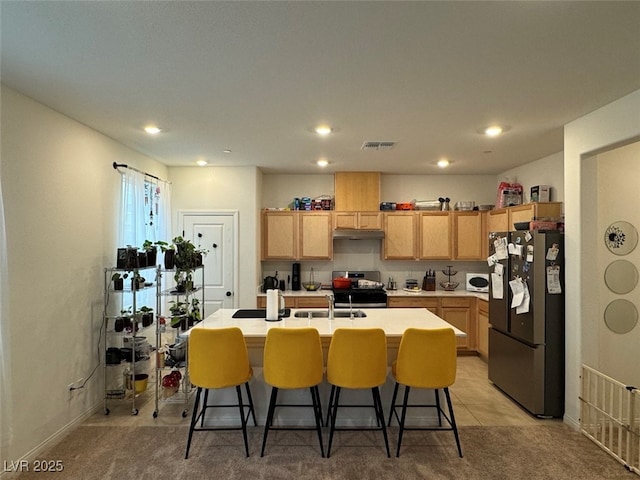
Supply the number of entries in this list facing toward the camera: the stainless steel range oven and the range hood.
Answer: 2

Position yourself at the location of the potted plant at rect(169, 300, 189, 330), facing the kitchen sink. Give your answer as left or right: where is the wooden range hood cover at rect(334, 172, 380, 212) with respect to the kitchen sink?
left

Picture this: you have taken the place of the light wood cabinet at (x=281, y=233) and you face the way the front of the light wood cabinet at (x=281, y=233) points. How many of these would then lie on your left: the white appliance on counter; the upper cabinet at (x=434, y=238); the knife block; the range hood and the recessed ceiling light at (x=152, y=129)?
4

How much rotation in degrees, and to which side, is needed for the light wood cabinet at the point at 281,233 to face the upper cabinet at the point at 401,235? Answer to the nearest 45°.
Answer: approximately 90° to its left

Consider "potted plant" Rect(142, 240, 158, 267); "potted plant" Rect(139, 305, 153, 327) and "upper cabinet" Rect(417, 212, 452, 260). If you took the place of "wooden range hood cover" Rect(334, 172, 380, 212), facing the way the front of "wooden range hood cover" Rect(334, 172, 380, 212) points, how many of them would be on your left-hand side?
1

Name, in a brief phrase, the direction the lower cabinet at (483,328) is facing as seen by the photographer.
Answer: facing to the left of the viewer

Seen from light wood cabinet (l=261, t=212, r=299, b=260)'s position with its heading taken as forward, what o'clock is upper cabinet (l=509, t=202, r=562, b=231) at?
The upper cabinet is roughly at 10 o'clock from the light wood cabinet.

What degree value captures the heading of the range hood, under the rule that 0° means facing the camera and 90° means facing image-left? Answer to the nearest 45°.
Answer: approximately 0°

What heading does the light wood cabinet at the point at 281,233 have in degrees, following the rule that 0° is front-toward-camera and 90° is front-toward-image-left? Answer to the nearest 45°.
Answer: approximately 0°
